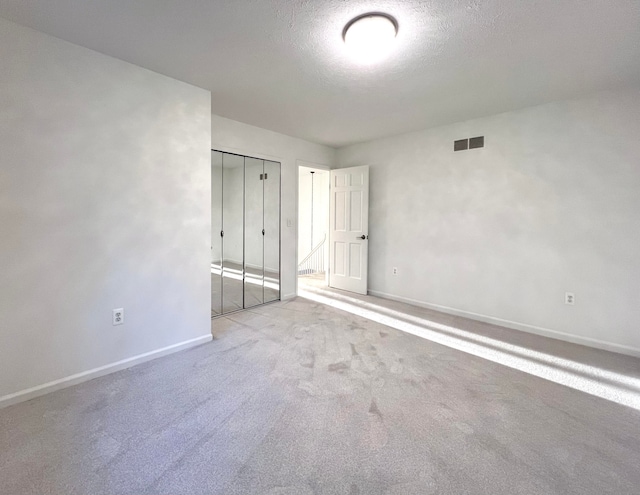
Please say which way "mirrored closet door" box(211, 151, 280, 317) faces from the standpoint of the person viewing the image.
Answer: facing the viewer and to the right of the viewer

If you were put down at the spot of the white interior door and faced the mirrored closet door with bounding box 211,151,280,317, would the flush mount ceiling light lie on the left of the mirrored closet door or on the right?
left

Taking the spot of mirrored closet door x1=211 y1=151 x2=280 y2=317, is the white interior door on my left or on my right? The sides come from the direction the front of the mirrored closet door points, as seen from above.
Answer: on my left

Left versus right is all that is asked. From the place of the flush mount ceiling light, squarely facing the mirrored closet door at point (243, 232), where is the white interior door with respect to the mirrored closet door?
right

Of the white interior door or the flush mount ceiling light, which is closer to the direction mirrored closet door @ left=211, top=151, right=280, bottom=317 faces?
the flush mount ceiling light

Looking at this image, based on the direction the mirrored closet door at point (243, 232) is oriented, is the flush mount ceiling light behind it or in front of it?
in front
